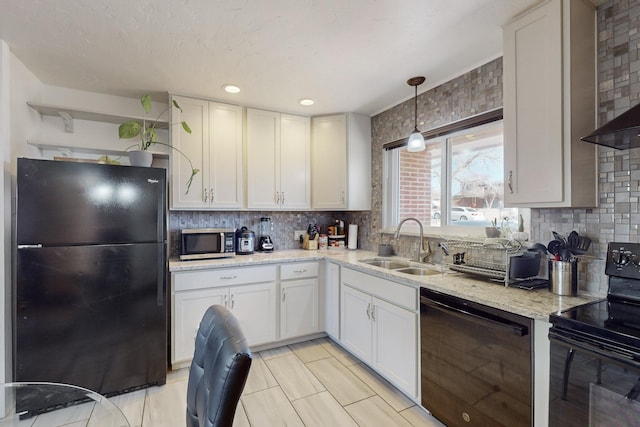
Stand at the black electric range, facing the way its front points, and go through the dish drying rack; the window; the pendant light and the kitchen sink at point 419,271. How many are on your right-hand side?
4

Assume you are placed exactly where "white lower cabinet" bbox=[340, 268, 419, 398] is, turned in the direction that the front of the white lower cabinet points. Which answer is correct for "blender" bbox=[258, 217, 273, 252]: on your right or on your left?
on your right

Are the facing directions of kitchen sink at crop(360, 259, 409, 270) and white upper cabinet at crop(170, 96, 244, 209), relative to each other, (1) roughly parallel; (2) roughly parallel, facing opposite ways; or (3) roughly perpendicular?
roughly perpendicular

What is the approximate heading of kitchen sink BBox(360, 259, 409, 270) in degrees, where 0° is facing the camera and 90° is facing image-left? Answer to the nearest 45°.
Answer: approximately 45°

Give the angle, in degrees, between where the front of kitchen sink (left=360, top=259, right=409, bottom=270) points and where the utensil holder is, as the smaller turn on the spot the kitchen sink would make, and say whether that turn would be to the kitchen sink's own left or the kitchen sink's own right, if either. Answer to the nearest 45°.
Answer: approximately 90° to the kitchen sink's own left

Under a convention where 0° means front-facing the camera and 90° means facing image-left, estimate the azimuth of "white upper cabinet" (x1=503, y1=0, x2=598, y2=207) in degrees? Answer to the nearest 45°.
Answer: approximately 45°

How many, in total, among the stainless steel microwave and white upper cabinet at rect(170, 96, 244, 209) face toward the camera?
2

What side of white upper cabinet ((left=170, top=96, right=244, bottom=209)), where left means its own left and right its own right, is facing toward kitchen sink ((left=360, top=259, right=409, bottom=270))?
left

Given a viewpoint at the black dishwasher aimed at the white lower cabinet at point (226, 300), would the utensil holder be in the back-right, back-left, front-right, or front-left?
back-right

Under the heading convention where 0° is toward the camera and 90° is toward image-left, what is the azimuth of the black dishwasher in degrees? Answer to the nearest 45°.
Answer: approximately 45°

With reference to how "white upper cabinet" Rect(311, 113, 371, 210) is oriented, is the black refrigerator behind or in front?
in front
